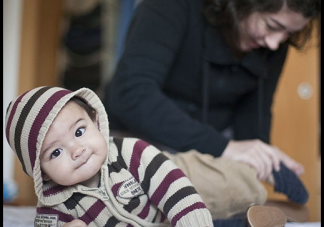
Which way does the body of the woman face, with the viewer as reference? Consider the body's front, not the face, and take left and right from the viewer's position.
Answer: facing the viewer and to the right of the viewer

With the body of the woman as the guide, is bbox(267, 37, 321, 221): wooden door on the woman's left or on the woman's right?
on the woman's left
